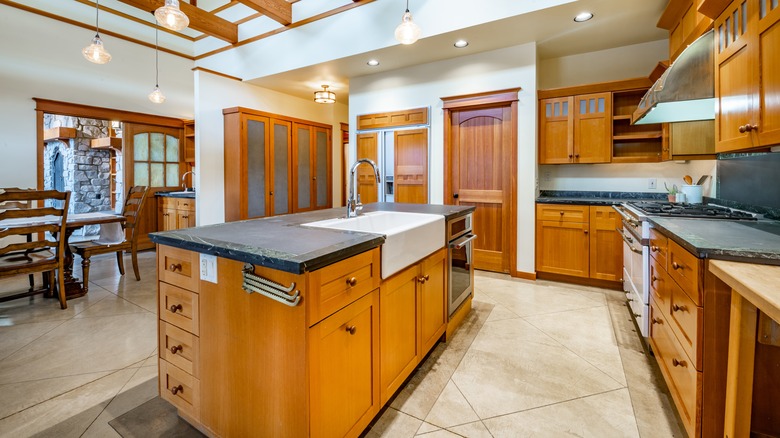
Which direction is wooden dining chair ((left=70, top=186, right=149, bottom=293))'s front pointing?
to the viewer's left

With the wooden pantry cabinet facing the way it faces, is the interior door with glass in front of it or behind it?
behind

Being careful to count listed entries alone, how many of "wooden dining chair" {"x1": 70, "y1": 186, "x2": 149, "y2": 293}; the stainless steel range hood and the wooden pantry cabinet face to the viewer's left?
2

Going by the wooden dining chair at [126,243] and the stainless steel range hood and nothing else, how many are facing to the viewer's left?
2

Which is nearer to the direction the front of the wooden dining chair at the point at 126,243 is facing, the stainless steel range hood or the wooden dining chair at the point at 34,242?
the wooden dining chair

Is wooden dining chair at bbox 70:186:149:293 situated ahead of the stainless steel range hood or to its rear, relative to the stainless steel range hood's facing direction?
ahead

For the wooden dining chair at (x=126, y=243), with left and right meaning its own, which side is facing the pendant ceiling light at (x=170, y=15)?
left

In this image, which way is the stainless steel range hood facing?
to the viewer's left

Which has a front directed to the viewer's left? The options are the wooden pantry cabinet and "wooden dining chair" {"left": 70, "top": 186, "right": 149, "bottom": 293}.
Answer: the wooden dining chair

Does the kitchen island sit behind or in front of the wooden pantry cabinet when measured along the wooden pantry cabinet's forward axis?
in front

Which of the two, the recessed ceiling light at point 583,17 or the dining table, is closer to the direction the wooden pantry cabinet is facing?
the recessed ceiling light

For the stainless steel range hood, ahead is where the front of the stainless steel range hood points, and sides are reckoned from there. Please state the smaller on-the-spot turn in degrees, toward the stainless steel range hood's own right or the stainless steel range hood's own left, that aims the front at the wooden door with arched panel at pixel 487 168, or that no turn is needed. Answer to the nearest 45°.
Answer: approximately 45° to the stainless steel range hood's own right

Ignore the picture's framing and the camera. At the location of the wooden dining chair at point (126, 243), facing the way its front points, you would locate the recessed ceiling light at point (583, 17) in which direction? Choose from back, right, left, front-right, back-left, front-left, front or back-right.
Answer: back-left
